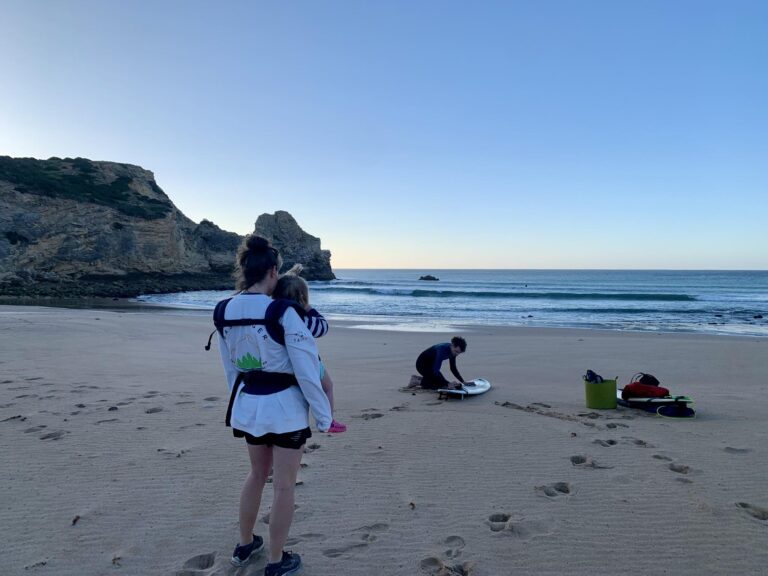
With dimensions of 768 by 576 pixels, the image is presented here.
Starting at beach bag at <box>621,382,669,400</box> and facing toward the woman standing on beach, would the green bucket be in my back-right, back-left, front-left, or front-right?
front-right

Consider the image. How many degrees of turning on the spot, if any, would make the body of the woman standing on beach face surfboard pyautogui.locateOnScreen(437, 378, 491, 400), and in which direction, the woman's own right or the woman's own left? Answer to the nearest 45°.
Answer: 0° — they already face it

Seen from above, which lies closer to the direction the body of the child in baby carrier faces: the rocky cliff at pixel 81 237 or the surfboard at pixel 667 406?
the surfboard

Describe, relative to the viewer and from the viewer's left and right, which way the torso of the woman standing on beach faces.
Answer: facing away from the viewer and to the right of the viewer

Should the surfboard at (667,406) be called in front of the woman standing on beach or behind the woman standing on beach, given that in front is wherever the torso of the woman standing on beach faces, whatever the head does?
in front

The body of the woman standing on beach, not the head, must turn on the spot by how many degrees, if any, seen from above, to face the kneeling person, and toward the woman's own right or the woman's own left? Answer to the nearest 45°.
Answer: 0° — they already face them

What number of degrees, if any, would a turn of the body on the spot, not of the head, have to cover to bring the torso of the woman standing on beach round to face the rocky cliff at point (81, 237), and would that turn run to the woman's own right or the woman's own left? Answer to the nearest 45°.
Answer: approximately 45° to the woman's own left
